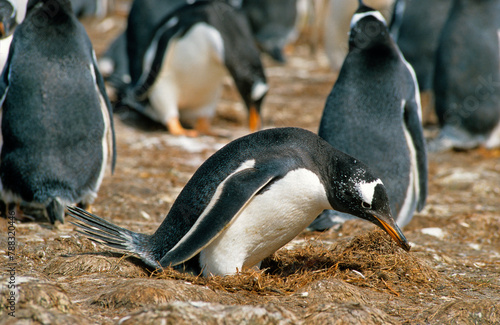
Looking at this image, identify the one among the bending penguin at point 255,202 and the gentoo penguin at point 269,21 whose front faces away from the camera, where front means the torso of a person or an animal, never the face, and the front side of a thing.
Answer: the gentoo penguin

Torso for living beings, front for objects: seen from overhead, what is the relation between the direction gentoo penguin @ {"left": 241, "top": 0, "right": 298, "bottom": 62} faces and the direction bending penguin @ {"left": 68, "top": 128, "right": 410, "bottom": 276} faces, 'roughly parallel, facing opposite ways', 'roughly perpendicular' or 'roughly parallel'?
roughly perpendicular

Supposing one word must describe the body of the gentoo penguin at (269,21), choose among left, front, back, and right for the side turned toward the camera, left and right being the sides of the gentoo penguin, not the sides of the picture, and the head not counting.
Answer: back

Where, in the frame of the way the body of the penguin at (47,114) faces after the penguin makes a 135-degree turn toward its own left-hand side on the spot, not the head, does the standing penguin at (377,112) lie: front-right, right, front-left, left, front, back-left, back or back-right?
back-left

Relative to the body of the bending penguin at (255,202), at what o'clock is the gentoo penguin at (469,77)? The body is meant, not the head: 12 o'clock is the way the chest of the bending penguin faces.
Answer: The gentoo penguin is roughly at 10 o'clock from the bending penguin.

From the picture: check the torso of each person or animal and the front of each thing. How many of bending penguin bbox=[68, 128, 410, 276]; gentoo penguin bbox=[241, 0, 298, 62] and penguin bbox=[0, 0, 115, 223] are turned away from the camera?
2

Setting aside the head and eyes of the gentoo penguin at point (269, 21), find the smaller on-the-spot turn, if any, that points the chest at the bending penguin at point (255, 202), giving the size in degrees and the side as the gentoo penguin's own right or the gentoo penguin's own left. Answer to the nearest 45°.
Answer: approximately 180°

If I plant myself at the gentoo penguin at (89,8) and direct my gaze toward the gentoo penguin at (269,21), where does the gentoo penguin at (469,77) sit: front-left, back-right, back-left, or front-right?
front-right

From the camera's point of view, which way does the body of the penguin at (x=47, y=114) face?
away from the camera

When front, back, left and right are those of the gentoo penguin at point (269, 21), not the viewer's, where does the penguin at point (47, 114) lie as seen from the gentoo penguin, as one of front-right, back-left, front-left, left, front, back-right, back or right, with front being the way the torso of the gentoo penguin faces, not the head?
back

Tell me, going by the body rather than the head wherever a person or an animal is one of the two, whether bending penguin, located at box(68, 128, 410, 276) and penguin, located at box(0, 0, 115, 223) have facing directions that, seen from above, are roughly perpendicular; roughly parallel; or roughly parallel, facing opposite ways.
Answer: roughly perpendicular

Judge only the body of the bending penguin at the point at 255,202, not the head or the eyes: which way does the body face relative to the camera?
to the viewer's right
